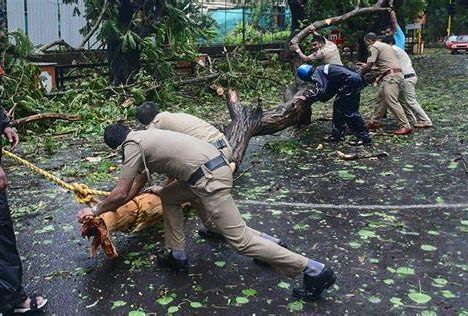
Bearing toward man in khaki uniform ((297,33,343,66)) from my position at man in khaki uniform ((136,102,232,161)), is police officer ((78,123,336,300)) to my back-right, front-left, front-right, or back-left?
back-right

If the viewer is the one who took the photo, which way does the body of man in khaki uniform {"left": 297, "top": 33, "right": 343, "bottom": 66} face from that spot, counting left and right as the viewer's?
facing to the left of the viewer

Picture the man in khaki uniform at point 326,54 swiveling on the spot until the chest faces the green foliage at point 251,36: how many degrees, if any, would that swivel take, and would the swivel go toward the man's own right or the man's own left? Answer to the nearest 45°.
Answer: approximately 90° to the man's own right

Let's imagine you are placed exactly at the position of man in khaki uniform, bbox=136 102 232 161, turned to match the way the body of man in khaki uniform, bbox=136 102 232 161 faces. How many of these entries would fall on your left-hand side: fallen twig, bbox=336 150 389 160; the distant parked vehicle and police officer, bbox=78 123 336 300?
1

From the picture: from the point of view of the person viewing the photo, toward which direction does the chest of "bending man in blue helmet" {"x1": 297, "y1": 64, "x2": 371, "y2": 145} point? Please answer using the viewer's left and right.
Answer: facing to the left of the viewer

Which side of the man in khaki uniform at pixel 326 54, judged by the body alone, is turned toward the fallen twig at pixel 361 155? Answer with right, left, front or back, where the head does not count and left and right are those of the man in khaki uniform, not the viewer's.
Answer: left

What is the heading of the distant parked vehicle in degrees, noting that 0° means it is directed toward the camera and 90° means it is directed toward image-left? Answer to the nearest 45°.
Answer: approximately 45°

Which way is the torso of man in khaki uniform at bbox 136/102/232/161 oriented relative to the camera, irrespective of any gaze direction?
to the viewer's left
